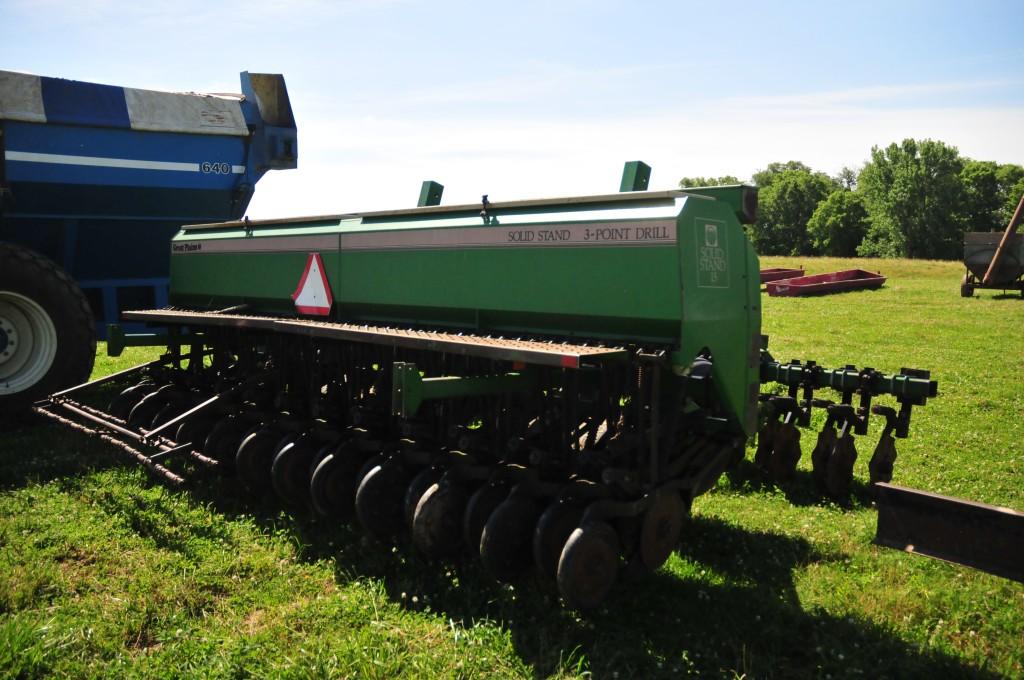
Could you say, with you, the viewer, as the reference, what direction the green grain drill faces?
facing away from the viewer and to the right of the viewer

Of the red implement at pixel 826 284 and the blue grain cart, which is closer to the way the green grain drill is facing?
the red implement

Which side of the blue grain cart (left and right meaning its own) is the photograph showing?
right

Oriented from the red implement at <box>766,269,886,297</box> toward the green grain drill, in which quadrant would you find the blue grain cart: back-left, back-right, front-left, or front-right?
front-right

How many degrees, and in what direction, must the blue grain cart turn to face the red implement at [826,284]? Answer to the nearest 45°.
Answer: approximately 45° to its left
